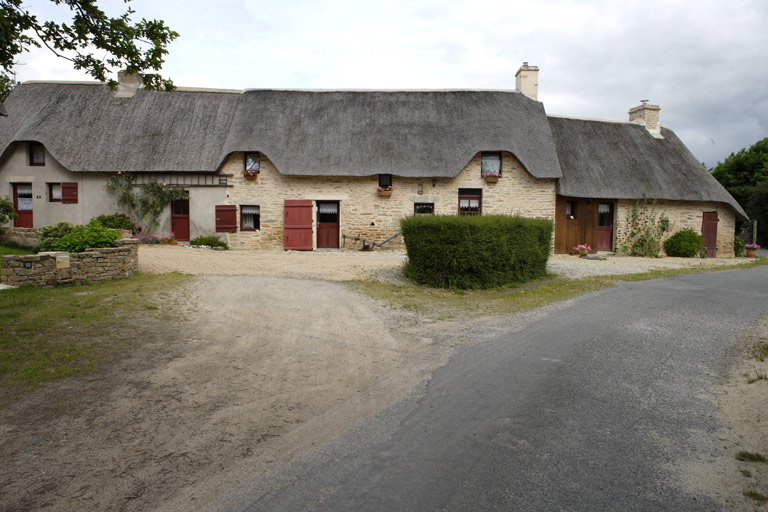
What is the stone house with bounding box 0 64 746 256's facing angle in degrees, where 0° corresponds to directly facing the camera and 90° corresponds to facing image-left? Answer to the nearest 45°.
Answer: approximately 0°

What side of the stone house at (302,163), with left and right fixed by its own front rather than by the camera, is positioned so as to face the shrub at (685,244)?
left

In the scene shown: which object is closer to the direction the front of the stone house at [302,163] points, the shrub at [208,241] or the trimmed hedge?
the trimmed hedge

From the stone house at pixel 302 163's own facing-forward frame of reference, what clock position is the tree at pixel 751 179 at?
The tree is roughly at 8 o'clock from the stone house.

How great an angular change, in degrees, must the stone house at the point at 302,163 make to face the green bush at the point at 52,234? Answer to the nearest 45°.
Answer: approximately 45° to its right

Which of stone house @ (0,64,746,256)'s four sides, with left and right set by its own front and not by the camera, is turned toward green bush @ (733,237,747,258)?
left

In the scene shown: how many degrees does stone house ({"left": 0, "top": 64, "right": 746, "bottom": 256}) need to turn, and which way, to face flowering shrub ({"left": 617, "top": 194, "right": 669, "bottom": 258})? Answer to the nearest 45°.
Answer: approximately 90° to its left

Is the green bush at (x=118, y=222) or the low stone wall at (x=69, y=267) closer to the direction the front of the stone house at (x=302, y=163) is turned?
the low stone wall
